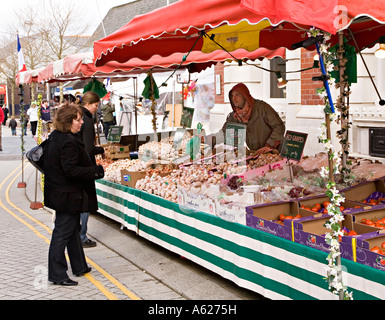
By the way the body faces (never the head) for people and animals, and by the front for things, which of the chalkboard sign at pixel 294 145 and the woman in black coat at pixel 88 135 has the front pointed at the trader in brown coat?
the woman in black coat

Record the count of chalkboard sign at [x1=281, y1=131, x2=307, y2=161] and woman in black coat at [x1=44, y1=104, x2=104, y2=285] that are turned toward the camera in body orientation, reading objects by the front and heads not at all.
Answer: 1

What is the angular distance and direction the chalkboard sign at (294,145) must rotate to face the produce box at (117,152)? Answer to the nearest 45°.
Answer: approximately 135° to its right

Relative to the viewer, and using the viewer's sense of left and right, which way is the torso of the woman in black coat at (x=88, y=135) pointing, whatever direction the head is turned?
facing to the right of the viewer

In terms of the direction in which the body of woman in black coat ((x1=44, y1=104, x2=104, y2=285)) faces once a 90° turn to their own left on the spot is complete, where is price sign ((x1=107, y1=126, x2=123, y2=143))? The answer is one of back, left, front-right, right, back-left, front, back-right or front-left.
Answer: front

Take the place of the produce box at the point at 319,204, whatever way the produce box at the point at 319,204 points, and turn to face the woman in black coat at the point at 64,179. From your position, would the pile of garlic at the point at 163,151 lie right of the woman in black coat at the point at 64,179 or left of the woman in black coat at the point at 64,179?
right

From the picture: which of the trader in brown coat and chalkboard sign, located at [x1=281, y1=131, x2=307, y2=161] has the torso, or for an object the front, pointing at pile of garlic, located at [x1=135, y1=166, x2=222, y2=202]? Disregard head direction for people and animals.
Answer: the trader in brown coat

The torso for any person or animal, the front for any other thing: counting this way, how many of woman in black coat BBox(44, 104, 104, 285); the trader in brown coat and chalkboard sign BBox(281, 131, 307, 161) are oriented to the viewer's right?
1

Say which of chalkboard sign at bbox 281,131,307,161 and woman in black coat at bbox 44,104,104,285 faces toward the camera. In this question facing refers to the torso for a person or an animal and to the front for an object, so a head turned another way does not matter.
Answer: the chalkboard sign

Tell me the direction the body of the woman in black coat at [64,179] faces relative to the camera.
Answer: to the viewer's right

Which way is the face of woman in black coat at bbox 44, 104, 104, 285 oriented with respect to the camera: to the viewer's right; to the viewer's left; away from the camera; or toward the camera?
to the viewer's right

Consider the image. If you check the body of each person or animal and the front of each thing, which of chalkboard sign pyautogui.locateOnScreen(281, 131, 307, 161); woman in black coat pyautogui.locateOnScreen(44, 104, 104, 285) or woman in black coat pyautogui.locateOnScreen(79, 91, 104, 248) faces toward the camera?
the chalkboard sign

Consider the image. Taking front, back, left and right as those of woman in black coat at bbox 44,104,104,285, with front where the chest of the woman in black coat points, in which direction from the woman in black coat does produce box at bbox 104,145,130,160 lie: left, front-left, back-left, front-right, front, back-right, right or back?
left

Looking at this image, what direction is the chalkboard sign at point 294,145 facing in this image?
toward the camera
